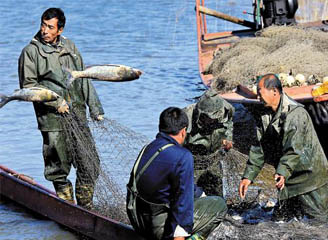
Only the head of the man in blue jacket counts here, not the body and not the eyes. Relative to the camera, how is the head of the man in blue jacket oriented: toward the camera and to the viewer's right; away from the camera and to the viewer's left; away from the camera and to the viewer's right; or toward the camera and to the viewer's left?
away from the camera and to the viewer's right

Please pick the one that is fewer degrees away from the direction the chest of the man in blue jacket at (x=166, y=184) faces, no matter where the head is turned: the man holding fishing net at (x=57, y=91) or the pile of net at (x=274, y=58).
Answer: the pile of net

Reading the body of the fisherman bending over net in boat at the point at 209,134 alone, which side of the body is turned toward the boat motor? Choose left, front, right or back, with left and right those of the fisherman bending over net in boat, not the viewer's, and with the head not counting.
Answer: back

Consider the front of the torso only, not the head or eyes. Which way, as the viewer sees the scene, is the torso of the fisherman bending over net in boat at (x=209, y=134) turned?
toward the camera

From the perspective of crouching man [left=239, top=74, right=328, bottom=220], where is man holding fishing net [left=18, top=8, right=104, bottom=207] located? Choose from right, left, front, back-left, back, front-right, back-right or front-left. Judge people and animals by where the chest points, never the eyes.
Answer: front-right

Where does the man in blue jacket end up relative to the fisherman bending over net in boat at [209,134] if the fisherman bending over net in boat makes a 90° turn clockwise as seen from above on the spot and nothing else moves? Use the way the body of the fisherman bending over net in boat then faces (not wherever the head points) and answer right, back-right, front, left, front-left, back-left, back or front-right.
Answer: left

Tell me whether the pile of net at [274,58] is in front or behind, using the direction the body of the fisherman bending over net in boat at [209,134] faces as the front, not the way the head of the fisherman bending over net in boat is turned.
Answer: behind

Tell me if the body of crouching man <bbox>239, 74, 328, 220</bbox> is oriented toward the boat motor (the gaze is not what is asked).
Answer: no

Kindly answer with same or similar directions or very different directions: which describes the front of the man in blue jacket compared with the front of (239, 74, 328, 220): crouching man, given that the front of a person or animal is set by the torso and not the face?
very different directions

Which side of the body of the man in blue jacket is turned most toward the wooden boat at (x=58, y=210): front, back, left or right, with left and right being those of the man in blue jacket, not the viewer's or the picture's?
left

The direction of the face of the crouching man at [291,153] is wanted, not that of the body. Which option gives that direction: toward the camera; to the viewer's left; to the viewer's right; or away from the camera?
to the viewer's left

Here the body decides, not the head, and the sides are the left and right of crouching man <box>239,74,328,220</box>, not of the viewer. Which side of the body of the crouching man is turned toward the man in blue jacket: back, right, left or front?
front

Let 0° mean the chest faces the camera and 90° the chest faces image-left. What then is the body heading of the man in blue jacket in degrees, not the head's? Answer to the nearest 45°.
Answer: approximately 225°

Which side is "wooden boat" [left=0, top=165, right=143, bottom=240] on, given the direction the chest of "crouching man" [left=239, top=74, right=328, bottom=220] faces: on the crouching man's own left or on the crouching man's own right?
on the crouching man's own right

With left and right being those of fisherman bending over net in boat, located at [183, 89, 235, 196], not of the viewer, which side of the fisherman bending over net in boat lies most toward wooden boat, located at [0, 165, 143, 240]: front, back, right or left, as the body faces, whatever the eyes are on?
right

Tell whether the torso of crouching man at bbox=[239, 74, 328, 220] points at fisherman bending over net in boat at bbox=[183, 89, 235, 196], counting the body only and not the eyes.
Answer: no

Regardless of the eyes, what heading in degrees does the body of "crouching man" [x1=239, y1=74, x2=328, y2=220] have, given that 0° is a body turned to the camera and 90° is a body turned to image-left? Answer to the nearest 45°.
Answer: approximately 45°

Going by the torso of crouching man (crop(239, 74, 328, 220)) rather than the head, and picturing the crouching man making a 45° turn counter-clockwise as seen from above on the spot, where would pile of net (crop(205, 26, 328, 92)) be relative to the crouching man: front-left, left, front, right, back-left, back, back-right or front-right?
back
